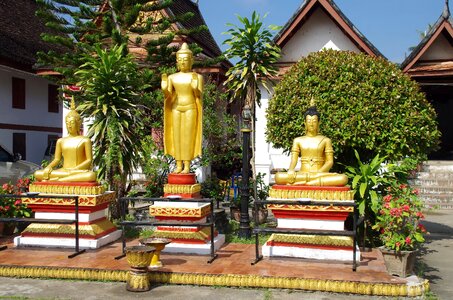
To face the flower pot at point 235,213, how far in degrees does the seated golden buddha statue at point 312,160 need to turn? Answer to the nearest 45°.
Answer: approximately 135° to its right

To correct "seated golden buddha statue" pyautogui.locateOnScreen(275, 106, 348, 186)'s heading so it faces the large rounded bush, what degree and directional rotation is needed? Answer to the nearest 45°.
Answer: approximately 135° to its left

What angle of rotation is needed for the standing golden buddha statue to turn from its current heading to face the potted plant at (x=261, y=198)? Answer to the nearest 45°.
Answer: approximately 135° to its left

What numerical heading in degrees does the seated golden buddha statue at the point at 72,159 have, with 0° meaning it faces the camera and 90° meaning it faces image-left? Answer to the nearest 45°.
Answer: approximately 45°

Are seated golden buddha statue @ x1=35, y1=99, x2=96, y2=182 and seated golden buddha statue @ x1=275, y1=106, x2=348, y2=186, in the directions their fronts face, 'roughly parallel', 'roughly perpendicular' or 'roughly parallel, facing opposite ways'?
roughly parallel

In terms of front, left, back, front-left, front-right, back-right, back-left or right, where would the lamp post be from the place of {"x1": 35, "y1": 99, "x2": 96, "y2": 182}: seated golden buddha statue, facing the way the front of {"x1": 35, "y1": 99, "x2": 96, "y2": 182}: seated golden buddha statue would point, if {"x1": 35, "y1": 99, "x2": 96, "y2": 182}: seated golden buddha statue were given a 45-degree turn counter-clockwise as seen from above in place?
left

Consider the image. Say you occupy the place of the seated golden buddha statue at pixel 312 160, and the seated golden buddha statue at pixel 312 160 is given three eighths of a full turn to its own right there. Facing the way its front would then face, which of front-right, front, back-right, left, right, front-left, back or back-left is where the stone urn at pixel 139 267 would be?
left

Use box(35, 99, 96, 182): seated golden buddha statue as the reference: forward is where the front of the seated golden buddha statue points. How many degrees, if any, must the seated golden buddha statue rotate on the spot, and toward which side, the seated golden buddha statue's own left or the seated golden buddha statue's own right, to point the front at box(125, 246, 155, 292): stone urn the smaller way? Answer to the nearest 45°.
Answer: approximately 45° to the seated golden buddha statue's own left

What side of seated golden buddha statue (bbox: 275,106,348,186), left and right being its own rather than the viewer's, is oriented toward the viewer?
front

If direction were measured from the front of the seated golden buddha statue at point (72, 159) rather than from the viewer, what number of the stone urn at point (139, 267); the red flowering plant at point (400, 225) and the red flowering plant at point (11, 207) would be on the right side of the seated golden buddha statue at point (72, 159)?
1

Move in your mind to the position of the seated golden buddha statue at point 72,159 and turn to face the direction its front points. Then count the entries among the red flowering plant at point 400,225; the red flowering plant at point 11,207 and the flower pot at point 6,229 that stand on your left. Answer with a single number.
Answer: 1

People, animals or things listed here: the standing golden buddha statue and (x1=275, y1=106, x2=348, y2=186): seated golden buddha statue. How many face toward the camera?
2

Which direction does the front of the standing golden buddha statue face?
toward the camera

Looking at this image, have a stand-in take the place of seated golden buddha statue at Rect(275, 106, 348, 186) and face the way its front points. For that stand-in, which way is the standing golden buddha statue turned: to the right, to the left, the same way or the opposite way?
the same way

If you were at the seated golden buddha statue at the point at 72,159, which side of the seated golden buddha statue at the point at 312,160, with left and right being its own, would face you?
right

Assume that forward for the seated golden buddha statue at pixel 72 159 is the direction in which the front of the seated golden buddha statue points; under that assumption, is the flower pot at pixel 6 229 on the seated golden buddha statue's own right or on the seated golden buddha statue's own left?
on the seated golden buddha statue's own right

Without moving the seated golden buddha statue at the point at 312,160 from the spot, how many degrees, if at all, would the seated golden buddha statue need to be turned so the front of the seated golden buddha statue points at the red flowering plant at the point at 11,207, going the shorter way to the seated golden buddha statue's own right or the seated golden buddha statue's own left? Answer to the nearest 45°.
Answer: approximately 90° to the seated golden buddha statue's own right
